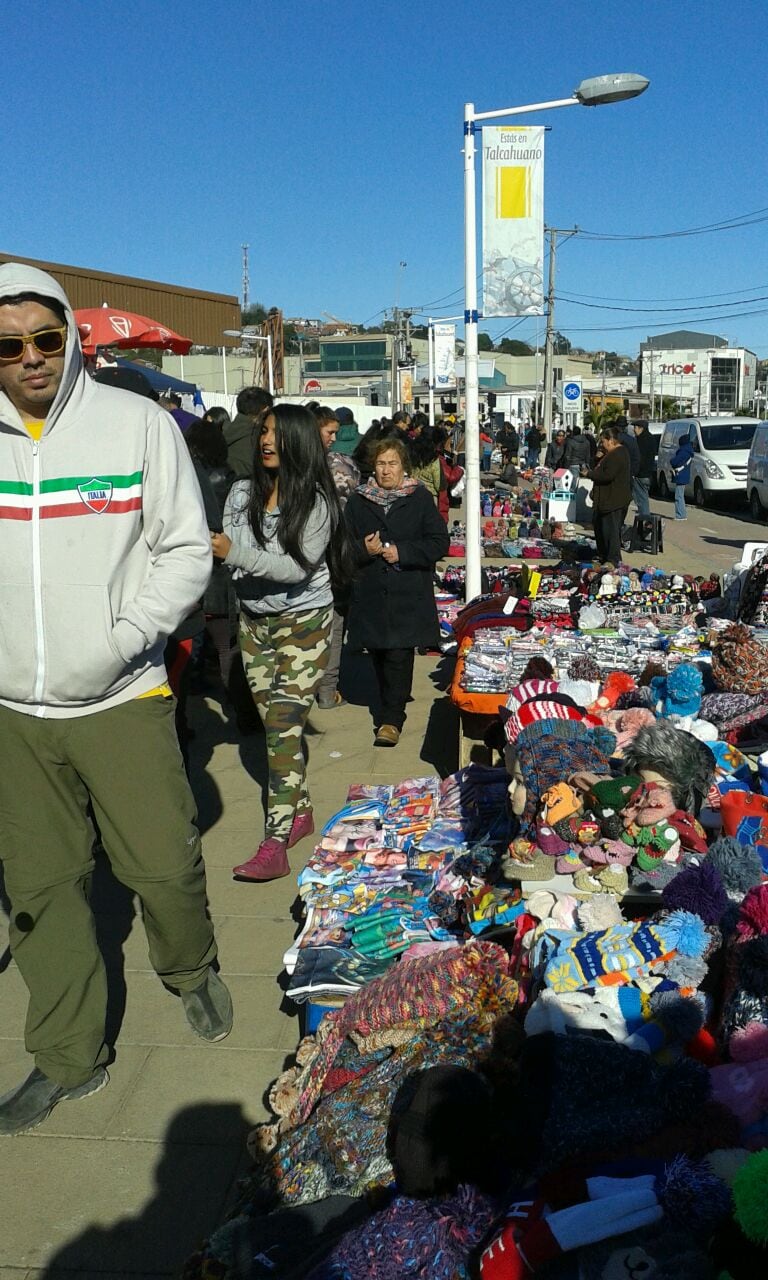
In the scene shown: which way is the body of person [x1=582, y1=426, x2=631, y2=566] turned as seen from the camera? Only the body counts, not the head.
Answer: to the viewer's left

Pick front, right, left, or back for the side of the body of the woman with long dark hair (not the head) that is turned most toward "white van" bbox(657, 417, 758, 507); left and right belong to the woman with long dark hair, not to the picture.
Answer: back

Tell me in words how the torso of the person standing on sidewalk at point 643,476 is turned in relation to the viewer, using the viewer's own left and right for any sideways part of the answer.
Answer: facing to the left of the viewer

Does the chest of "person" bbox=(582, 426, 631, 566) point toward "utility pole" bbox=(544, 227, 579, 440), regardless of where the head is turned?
no

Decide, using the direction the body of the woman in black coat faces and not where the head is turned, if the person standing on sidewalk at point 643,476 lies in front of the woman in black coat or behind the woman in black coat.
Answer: behind

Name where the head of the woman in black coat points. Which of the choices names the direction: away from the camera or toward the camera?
toward the camera

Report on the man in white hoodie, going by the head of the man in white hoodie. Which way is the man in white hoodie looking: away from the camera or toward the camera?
toward the camera

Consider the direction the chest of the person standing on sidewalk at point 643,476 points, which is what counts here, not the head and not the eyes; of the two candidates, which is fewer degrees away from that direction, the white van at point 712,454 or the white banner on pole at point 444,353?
the white banner on pole

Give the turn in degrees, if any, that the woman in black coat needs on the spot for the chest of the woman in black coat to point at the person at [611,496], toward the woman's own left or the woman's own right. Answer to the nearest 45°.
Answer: approximately 180°
